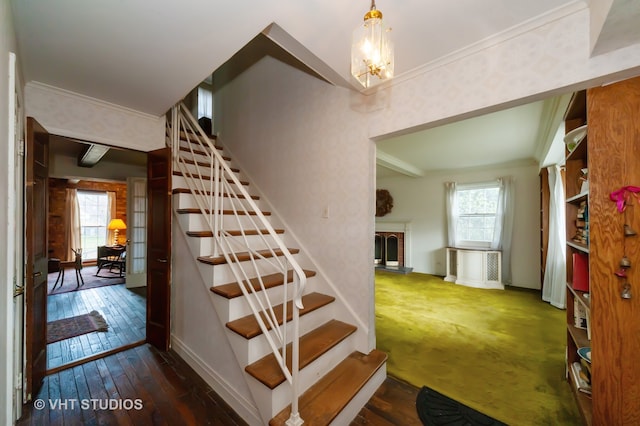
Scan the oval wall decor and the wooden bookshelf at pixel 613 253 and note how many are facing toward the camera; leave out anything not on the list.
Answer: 1

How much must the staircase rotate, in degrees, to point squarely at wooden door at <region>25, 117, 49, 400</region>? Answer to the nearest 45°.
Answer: approximately 135° to its right

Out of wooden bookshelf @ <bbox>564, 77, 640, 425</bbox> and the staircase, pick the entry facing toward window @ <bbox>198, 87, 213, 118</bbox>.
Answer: the wooden bookshelf

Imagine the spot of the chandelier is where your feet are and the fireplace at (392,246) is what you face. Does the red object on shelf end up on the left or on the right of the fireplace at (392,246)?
right

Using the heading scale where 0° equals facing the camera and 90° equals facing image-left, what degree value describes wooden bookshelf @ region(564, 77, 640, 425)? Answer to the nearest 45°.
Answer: approximately 90°

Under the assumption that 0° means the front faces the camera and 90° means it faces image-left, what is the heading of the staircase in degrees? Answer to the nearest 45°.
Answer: approximately 315°
